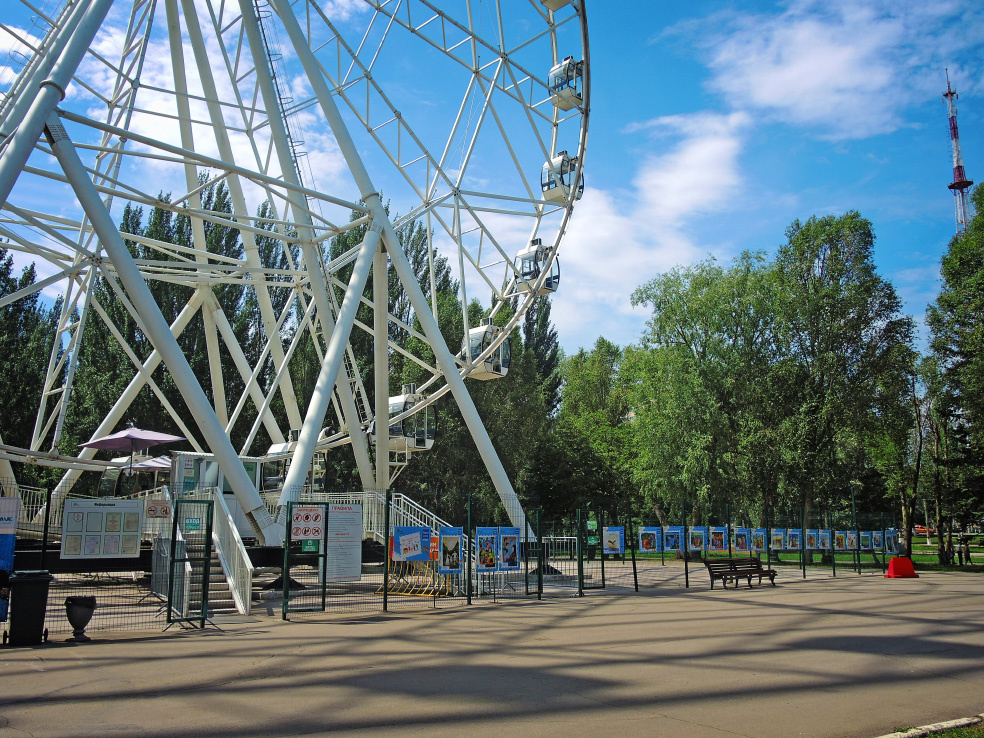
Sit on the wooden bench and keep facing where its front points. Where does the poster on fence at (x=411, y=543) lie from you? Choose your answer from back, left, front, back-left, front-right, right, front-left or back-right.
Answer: right

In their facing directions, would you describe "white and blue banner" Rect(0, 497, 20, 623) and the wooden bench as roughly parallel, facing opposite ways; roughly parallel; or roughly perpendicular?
roughly parallel

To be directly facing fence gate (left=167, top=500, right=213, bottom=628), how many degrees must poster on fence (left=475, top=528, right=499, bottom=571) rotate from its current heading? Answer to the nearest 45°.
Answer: approximately 45° to its right

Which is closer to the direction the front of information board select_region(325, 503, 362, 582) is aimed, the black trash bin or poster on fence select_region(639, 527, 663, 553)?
the black trash bin

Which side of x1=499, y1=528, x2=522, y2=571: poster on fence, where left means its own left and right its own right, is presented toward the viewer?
front

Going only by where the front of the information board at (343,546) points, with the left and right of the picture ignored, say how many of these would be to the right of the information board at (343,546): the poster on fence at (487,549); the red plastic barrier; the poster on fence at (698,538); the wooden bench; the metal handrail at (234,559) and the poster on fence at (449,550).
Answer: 1

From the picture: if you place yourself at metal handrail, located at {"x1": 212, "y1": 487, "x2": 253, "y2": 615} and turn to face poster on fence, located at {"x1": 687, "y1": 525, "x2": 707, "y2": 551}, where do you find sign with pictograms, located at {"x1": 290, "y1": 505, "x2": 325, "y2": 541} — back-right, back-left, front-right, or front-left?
front-right

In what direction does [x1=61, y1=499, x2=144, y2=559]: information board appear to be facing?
toward the camera

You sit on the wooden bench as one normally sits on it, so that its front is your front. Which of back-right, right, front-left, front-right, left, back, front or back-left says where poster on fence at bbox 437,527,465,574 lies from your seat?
right

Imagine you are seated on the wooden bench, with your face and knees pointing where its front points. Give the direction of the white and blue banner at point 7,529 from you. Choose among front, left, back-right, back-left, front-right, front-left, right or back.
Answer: right

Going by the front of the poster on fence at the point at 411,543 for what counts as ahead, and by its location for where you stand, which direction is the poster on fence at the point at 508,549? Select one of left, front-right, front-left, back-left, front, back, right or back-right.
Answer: back-left

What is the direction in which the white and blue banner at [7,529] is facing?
toward the camera

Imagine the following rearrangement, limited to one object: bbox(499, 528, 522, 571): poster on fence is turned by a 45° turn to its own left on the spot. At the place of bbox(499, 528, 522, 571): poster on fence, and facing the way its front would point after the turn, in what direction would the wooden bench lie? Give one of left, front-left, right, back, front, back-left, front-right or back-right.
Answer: left

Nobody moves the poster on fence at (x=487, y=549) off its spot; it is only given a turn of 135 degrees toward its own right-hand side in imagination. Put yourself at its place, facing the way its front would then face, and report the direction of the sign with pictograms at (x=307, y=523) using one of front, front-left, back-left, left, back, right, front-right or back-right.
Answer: left

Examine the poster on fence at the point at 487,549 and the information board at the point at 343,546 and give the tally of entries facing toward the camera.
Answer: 2

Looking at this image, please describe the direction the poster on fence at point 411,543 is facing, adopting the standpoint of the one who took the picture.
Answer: facing the viewer
